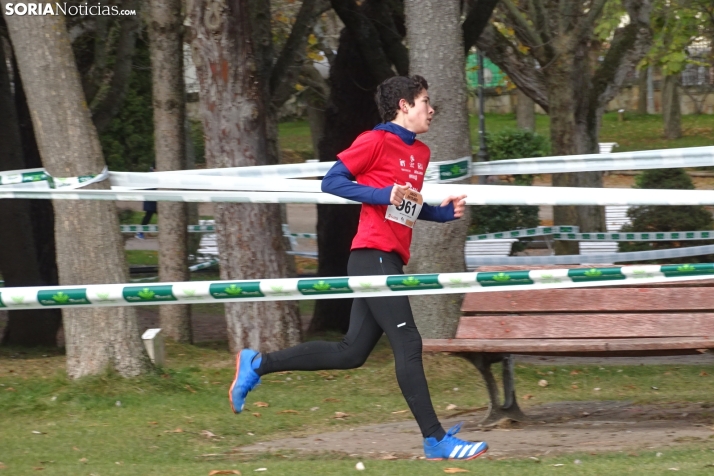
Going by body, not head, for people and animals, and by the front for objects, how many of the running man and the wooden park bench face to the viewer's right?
1

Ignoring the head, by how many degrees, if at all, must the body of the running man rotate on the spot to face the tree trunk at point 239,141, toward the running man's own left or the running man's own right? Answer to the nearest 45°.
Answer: approximately 90° to the running man's own left

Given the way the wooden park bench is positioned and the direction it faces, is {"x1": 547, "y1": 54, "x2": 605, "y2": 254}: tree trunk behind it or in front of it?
behind

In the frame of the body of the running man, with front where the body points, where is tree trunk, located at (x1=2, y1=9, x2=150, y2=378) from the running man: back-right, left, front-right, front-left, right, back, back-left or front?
back-left

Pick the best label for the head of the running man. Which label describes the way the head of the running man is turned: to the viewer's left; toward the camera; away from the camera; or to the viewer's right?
to the viewer's right

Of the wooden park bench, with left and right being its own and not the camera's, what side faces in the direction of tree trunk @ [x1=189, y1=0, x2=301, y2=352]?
right

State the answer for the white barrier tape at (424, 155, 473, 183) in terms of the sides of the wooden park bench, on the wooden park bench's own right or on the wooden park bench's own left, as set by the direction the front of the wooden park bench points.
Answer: on the wooden park bench's own right

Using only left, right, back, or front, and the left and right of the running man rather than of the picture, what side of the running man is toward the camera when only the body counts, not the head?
right

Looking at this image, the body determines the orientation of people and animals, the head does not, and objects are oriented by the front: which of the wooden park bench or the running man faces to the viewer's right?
the running man

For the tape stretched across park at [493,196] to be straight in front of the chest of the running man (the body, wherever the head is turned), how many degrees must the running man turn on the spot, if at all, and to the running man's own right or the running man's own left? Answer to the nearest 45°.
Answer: approximately 45° to the running man's own left

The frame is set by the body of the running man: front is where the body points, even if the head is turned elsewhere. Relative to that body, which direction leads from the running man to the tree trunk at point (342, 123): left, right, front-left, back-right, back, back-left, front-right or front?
left

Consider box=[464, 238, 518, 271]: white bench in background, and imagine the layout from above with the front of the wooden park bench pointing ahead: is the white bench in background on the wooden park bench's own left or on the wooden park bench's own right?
on the wooden park bench's own right

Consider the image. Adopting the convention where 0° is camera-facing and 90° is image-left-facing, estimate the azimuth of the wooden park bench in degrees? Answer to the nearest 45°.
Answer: approximately 45°

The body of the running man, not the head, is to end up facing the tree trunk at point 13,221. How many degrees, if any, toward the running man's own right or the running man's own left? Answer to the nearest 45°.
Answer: approximately 135° to the running man's own left

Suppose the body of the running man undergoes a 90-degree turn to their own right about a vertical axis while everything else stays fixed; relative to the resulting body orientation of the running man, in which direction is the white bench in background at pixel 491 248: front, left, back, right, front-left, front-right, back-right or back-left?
back
